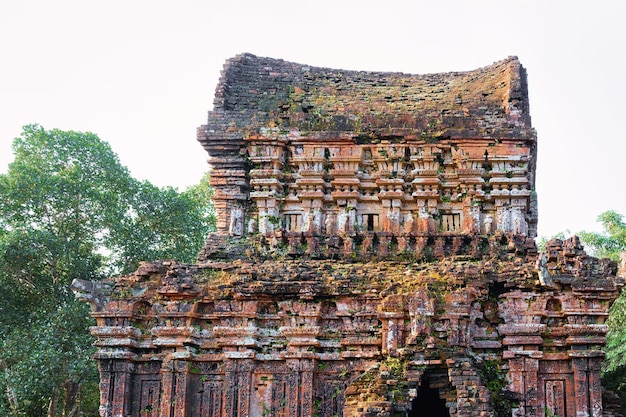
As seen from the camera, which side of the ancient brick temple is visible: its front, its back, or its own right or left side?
front

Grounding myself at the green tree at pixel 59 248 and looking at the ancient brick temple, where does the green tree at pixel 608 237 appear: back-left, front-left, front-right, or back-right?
front-left

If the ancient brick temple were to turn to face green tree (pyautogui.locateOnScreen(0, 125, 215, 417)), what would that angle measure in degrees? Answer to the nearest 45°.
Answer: approximately 135° to its right

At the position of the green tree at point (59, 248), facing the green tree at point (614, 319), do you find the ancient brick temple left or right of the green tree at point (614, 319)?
right

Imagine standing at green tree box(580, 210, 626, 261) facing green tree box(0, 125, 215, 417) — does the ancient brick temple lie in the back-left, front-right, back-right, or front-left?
front-left

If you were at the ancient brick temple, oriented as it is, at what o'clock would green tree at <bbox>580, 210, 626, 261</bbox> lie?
The green tree is roughly at 7 o'clock from the ancient brick temple.

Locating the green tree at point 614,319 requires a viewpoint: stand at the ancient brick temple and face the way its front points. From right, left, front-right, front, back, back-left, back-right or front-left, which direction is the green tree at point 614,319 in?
back-left
